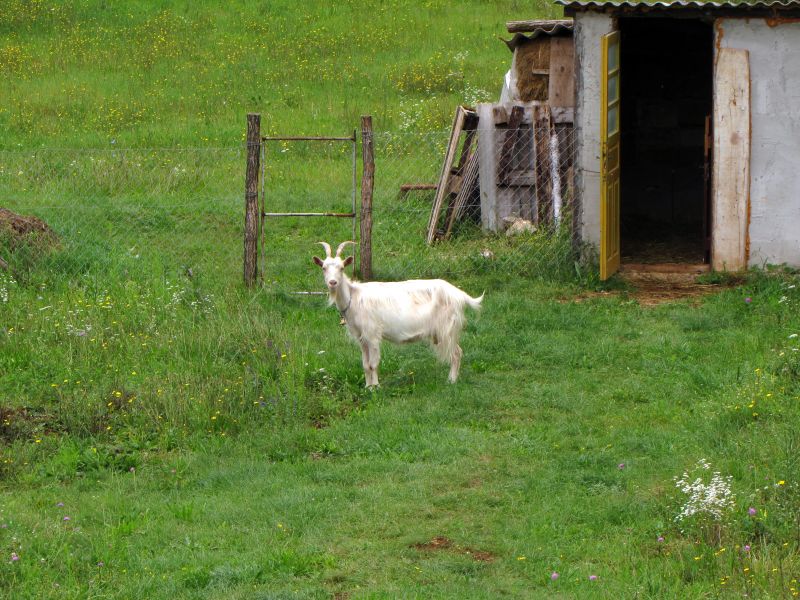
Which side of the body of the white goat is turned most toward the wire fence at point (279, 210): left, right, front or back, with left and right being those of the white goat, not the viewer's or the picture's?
right

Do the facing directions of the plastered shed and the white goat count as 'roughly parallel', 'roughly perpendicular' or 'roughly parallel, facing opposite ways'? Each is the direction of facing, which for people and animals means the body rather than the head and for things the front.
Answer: roughly perpendicular

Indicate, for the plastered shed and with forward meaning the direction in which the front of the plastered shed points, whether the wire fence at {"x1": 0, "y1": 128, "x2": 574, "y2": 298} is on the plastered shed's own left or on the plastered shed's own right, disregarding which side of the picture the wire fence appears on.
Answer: on the plastered shed's own right

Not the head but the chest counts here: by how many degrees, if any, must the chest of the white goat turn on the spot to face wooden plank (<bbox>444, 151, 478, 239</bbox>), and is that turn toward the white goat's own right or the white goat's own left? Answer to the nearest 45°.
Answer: approximately 90° to the white goat's own right

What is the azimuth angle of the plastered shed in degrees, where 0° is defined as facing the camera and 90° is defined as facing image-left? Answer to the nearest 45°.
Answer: approximately 0°

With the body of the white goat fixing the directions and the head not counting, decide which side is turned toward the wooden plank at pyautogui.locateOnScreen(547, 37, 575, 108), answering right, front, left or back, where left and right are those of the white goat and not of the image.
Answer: right

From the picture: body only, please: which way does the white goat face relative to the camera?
to the viewer's left

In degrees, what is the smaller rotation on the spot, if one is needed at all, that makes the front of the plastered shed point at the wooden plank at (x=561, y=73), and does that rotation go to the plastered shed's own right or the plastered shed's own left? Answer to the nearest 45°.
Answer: approximately 135° to the plastered shed's own right

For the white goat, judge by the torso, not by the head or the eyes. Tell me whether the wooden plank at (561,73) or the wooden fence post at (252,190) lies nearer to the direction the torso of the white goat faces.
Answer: the wooden fence post

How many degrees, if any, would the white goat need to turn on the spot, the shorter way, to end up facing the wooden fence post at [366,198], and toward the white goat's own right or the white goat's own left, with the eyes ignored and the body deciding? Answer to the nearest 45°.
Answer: approximately 90° to the white goat's own right

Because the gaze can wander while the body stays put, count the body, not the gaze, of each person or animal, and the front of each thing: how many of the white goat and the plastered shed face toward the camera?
1

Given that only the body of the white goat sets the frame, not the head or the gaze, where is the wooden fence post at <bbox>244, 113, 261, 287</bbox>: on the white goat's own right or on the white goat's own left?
on the white goat's own right
